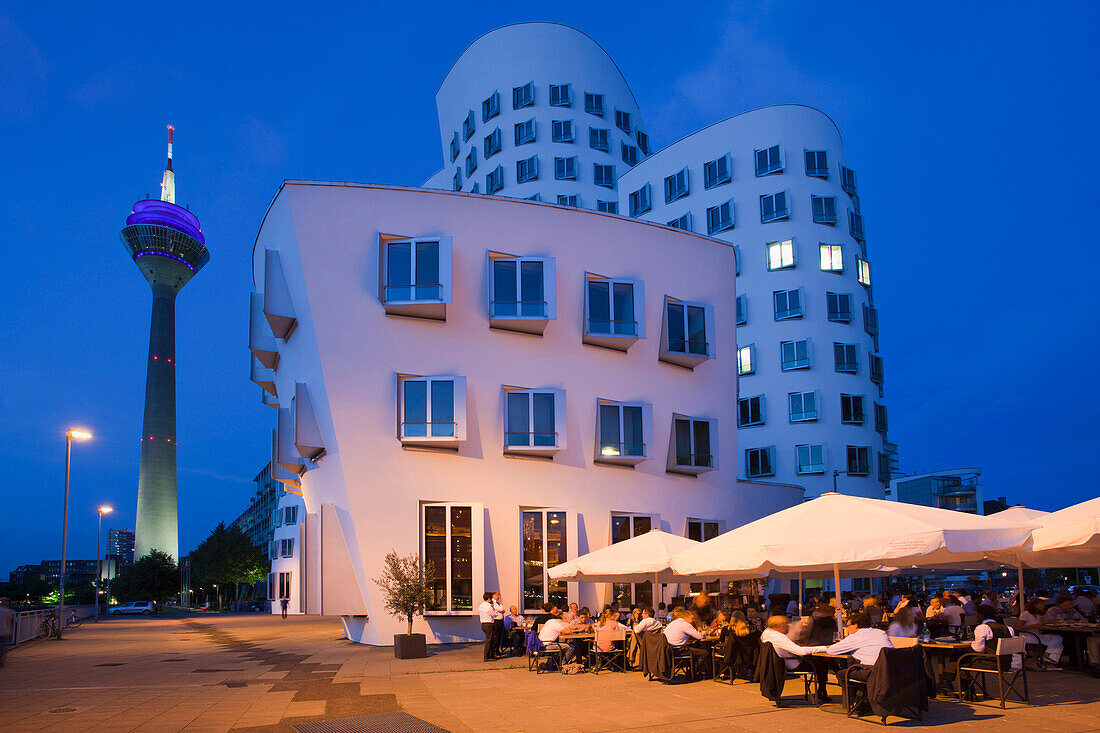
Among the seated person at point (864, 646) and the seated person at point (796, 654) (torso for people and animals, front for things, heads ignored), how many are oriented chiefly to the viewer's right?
1

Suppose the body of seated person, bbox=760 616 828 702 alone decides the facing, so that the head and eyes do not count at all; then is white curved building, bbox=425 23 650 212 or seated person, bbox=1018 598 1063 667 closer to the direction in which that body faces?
the seated person

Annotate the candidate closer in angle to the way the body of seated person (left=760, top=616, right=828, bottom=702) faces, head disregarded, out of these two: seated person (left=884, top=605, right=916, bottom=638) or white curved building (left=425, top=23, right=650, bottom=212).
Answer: the seated person

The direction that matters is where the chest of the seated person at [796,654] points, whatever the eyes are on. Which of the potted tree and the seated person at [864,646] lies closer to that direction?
the seated person

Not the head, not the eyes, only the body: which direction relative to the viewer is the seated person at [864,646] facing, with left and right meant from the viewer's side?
facing away from the viewer and to the left of the viewer

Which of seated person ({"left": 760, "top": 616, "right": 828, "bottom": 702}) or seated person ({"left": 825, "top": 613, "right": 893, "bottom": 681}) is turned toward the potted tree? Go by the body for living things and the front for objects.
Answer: seated person ({"left": 825, "top": 613, "right": 893, "bottom": 681})

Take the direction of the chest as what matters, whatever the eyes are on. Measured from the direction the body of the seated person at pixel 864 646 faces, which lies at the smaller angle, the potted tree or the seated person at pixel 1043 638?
the potted tree

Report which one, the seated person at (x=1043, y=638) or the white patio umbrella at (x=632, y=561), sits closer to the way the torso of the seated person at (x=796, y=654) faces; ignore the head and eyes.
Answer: the seated person
